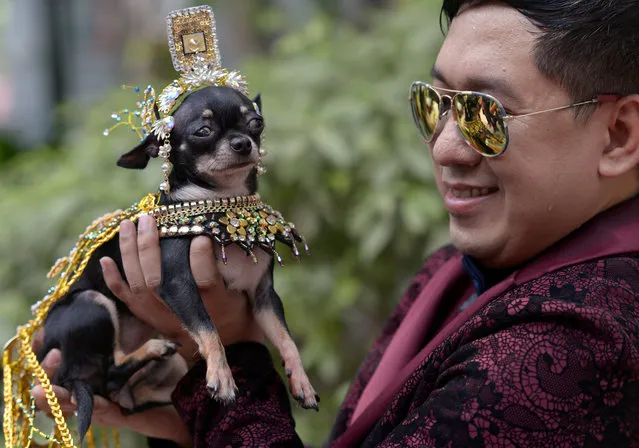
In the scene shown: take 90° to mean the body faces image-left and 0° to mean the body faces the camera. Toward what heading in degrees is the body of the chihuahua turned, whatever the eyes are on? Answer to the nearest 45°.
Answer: approximately 315°
